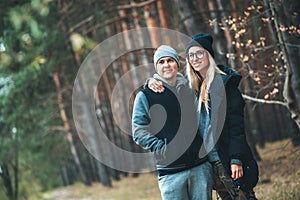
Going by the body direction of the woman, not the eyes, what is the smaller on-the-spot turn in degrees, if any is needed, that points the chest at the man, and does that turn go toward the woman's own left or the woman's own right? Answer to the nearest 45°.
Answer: approximately 45° to the woman's own right

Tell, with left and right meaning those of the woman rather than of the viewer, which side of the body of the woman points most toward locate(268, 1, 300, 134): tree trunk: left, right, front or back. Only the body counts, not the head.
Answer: back

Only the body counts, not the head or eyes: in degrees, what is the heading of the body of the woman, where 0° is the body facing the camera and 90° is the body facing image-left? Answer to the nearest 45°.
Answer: approximately 45°

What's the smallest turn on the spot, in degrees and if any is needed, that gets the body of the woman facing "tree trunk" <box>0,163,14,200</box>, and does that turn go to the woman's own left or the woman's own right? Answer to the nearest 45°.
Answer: approximately 90° to the woman's own right
